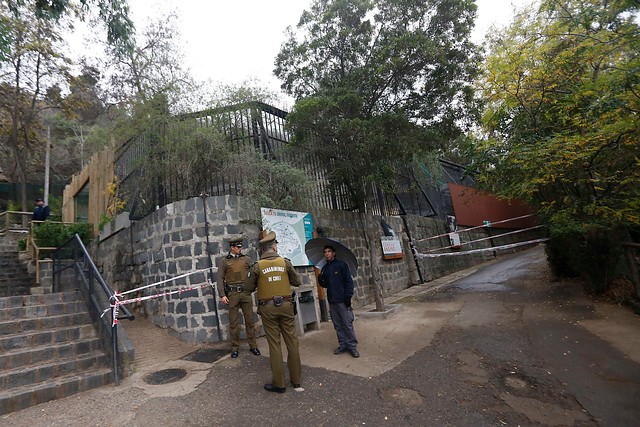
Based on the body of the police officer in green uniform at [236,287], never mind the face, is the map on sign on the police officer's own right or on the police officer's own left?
on the police officer's own left

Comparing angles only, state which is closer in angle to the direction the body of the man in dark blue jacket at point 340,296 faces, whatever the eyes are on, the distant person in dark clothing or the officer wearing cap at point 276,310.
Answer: the officer wearing cap

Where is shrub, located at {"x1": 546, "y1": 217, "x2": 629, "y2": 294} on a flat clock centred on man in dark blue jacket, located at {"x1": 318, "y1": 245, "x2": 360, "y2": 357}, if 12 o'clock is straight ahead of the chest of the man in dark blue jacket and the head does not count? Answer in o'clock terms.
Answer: The shrub is roughly at 7 o'clock from the man in dark blue jacket.

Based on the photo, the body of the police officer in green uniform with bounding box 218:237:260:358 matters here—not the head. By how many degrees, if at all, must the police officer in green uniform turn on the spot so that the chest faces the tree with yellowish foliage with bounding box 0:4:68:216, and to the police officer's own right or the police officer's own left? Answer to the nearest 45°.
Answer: approximately 135° to the police officer's own right

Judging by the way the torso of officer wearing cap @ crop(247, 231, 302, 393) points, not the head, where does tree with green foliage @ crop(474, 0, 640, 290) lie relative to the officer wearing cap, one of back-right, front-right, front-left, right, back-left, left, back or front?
right

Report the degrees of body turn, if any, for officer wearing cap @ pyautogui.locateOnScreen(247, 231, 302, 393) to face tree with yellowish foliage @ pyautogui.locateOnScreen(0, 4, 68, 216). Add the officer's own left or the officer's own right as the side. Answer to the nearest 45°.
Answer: approximately 45° to the officer's own left

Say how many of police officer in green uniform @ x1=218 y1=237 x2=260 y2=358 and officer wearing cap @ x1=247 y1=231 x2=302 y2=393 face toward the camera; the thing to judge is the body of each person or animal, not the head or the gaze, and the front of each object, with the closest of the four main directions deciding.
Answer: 1

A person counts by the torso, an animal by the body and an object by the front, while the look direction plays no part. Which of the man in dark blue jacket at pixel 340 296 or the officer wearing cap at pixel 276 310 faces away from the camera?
the officer wearing cap

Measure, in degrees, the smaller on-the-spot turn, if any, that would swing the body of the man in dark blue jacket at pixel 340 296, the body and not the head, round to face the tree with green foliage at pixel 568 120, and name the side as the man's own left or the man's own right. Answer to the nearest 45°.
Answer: approximately 135° to the man's own left

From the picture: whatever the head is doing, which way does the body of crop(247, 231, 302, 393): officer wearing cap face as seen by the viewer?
away from the camera

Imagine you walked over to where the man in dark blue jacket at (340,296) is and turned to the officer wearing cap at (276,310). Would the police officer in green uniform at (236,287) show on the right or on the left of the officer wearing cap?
right

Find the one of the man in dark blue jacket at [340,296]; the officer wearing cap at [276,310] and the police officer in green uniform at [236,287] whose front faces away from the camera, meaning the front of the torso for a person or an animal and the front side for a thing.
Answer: the officer wearing cap

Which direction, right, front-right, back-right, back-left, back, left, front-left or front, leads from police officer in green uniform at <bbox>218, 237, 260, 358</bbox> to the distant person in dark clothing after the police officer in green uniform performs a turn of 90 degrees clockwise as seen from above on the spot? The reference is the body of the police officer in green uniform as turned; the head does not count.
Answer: front-right

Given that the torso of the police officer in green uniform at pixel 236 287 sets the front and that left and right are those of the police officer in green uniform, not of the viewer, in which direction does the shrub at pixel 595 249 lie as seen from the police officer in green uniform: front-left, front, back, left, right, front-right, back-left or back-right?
left
